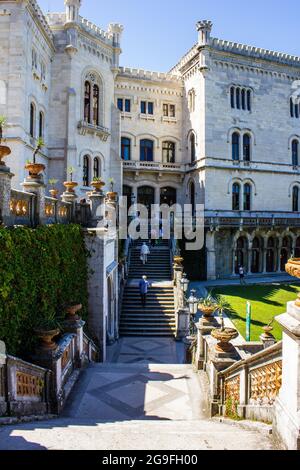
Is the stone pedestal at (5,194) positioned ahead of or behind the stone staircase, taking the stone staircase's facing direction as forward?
ahead

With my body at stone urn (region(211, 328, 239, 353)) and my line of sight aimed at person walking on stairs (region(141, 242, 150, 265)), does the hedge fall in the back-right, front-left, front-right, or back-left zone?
front-left

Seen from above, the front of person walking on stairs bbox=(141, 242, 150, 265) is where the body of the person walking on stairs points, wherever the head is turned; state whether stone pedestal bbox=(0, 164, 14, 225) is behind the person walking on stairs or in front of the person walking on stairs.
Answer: behind

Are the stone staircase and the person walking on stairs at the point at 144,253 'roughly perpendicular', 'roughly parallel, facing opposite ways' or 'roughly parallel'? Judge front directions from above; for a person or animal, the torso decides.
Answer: roughly parallel, facing opposite ways

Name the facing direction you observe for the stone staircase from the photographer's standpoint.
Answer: facing the viewer

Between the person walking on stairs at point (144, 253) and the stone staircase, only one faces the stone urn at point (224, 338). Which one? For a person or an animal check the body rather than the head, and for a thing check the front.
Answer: the stone staircase

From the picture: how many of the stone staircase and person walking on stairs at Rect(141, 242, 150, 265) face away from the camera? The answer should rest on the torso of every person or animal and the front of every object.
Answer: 1

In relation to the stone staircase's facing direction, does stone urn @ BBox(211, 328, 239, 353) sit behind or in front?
in front
